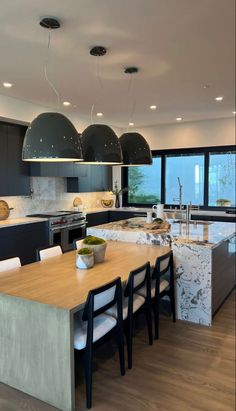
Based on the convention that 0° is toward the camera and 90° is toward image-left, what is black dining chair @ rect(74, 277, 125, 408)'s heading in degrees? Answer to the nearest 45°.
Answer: approximately 135°

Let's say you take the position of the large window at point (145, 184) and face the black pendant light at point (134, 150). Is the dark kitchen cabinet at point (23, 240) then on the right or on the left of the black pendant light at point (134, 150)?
right

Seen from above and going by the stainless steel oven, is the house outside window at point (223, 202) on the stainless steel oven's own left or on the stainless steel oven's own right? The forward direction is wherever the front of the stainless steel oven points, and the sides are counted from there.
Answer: on the stainless steel oven's own left

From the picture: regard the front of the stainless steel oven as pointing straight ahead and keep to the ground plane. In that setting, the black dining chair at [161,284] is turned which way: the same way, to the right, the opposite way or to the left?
the opposite way

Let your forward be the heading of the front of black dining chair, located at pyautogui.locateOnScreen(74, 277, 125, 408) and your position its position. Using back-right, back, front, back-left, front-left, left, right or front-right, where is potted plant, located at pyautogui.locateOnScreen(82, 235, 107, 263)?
front-right

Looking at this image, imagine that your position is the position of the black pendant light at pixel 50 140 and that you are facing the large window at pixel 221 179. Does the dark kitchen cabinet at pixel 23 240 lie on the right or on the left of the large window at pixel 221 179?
left

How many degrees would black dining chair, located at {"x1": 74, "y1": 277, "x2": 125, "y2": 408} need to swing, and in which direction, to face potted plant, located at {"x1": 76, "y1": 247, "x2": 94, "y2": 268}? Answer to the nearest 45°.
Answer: approximately 45° to its right

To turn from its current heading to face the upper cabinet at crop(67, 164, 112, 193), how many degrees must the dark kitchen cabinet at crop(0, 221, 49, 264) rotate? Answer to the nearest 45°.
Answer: approximately 90° to its left

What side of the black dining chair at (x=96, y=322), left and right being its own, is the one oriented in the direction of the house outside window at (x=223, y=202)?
right

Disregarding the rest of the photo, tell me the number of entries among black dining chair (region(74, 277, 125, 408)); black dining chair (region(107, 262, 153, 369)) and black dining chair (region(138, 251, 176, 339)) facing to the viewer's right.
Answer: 0

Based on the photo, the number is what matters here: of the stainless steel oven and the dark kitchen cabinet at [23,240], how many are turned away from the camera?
0

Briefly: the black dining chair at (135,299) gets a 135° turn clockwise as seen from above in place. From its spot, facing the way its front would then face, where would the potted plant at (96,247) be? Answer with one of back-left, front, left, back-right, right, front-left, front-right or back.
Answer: back-left

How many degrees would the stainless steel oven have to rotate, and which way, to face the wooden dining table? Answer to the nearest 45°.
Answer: approximately 45° to its right

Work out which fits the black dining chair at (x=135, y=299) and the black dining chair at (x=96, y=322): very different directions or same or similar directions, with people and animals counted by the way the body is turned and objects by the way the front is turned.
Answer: same or similar directions

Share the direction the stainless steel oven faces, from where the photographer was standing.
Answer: facing the viewer and to the right of the viewer

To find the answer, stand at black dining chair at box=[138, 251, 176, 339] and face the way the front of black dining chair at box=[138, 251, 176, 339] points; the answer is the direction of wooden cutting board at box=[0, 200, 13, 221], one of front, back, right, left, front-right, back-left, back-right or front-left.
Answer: front

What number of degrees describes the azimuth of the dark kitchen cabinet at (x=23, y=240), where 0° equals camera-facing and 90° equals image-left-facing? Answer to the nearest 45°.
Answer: approximately 315°

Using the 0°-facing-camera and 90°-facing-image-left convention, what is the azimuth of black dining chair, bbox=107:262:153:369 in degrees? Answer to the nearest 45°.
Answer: approximately 135°
